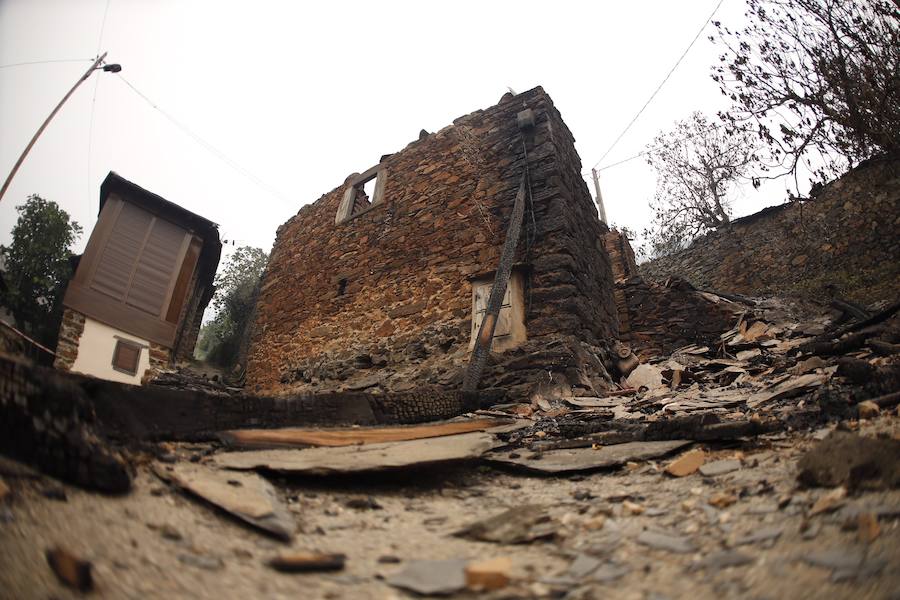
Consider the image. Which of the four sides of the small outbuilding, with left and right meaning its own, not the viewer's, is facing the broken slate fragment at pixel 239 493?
front

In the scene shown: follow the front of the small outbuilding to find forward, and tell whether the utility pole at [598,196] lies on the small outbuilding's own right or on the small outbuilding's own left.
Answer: on the small outbuilding's own left

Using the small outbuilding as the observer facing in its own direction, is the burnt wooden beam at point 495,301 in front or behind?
in front

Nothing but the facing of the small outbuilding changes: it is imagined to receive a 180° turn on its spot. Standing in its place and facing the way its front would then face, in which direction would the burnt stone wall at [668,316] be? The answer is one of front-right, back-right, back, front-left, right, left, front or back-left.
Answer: back-right

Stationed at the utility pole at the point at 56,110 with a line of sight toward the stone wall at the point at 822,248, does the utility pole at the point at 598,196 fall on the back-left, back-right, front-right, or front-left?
front-left

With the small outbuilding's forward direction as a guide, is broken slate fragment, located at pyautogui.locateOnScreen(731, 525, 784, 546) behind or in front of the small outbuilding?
in front

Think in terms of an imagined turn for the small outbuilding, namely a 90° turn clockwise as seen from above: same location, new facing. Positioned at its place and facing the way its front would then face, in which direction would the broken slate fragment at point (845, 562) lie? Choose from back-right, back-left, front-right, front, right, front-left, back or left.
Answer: left

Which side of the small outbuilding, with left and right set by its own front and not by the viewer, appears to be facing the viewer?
front

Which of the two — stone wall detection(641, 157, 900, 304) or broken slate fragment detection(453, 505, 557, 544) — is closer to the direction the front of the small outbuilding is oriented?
the broken slate fragment

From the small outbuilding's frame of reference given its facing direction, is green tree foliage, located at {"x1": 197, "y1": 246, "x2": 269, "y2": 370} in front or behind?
behind
